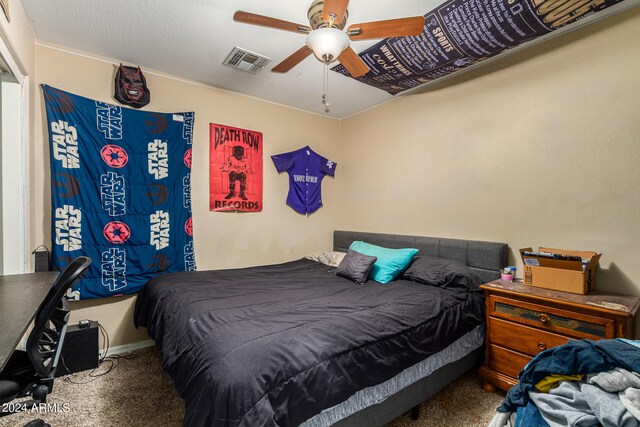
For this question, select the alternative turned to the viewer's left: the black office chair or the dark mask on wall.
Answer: the black office chair

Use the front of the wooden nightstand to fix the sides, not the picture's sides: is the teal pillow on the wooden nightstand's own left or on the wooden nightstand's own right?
on the wooden nightstand's own right

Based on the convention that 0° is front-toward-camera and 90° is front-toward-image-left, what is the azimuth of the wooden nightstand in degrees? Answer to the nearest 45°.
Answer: approximately 45°

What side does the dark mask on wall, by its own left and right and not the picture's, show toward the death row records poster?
left

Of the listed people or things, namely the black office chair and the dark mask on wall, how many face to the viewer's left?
1

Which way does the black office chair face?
to the viewer's left

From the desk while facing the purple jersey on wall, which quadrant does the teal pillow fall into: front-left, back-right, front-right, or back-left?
front-right

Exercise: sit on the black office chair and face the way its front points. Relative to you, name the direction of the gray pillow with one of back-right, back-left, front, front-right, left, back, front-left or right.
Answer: back

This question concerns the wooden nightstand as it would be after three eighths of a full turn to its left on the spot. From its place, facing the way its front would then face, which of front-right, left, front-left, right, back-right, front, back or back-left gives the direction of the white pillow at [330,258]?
back
